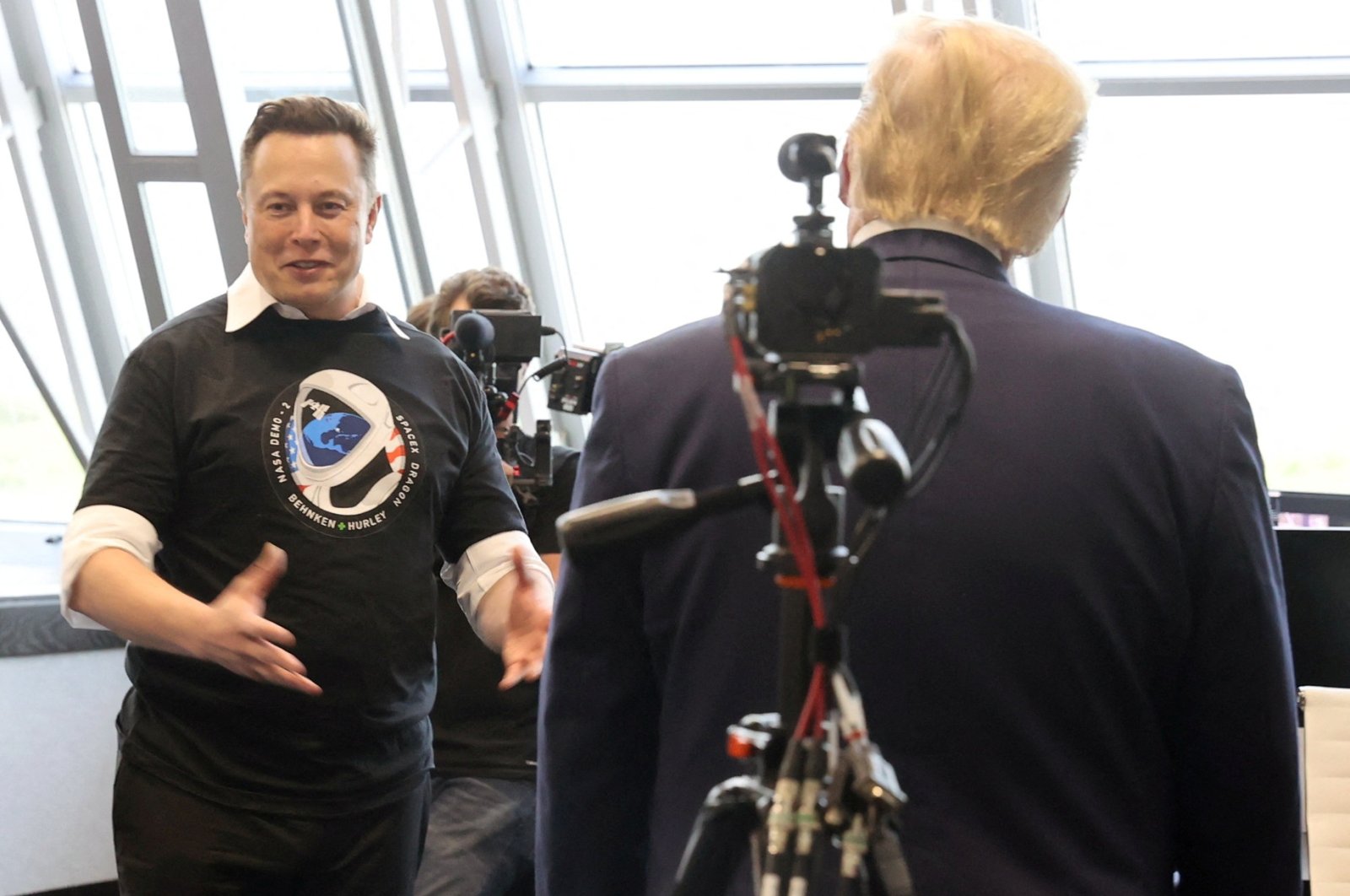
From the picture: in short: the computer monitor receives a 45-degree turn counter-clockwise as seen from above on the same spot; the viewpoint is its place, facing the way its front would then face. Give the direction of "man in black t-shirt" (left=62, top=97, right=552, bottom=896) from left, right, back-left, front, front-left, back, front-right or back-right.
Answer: right

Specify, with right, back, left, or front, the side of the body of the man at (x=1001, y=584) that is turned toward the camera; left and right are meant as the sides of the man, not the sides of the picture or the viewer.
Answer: back

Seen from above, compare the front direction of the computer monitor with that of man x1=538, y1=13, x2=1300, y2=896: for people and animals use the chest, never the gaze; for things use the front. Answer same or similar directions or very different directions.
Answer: very different directions

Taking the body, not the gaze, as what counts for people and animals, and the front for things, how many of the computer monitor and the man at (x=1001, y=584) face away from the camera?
1

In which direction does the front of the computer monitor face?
toward the camera

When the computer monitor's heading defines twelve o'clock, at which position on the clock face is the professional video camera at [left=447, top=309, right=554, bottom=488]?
The professional video camera is roughly at 3 o'clock from the computer monitor.

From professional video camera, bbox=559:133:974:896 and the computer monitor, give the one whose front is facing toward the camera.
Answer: the computer monitor

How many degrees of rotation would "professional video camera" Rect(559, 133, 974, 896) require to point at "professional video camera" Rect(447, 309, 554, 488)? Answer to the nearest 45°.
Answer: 0° — it already faces it

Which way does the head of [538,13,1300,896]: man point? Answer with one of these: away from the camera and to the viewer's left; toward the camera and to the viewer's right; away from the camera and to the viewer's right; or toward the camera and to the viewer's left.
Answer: away from the camera and to the viewer's left

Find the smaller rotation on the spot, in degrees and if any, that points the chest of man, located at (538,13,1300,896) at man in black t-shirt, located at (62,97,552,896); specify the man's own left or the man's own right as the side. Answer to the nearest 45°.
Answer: approximately 45° to the man's own left

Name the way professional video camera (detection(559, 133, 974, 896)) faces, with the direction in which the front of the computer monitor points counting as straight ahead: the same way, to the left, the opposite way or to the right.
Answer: the opposite way

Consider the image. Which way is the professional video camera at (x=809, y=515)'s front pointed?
away from the camera

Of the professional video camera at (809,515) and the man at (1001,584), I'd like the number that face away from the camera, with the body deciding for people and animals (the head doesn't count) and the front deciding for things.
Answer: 2

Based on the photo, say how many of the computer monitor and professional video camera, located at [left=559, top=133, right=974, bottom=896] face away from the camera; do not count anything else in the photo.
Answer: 1

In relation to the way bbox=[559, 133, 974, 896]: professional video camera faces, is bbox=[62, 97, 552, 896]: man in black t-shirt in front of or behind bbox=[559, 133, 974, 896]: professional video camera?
in front
